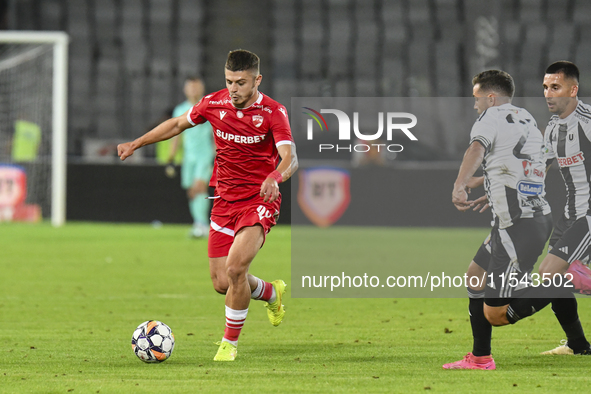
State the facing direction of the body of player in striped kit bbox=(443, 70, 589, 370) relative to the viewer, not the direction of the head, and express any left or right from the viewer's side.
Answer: facing away from the viewer and to the left of the viewer

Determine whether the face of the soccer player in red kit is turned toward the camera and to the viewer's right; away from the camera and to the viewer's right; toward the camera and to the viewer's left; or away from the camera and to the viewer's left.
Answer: toward the camera and to the viewer's left

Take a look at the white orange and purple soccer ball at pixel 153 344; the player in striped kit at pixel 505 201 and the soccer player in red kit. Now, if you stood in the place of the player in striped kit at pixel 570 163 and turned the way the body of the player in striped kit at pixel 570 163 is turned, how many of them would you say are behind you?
0

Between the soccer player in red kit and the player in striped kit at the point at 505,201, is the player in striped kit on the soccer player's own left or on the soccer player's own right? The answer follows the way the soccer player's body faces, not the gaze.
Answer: on the soccer player's own left

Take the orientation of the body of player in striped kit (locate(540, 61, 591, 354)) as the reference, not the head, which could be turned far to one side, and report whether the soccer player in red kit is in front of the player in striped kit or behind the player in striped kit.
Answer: in front

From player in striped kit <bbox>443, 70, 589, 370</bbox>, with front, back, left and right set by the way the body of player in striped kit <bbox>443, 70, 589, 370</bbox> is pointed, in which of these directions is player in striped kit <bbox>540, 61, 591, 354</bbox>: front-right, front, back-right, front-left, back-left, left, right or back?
right

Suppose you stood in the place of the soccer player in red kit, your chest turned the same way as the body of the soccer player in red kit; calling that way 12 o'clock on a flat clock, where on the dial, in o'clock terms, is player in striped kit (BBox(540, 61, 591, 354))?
The player in striped kit is roughly at 8 o'clock from the soccer player in red kit.

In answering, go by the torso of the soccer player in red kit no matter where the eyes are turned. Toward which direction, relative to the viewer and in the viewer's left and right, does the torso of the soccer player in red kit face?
facing the viewer and to the left of the viewer

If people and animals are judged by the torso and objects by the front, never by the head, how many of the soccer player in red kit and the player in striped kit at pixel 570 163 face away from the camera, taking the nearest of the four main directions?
0

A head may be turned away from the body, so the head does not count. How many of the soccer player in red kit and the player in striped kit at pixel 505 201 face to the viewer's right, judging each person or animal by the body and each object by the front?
0

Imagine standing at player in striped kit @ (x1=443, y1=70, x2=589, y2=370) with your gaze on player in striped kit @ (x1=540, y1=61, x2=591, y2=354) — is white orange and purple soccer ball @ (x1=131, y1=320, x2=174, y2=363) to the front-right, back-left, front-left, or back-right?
back-left

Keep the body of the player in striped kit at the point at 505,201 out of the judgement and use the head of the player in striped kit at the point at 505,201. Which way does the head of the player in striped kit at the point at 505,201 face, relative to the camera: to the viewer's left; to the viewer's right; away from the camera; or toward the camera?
to the viewer's left

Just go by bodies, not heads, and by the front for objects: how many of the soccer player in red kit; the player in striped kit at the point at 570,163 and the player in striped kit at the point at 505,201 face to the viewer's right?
0
